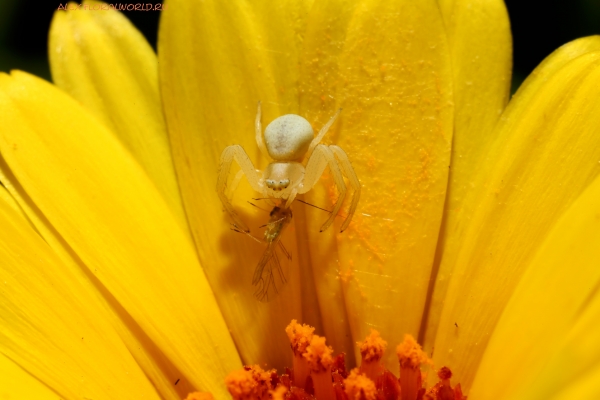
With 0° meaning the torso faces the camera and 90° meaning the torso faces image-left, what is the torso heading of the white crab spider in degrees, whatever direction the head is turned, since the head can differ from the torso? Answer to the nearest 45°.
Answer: approximately 0°
